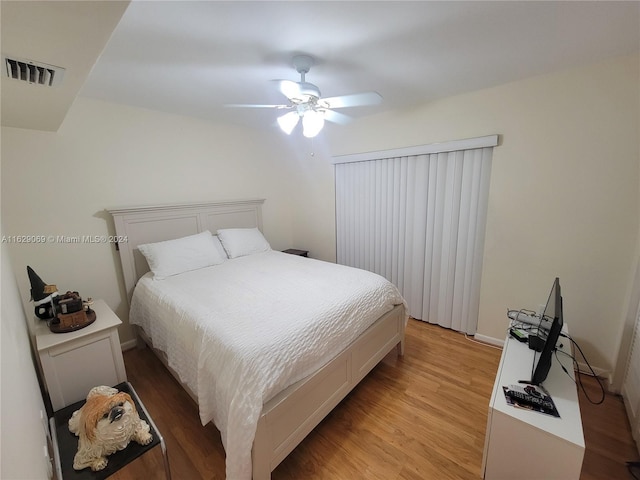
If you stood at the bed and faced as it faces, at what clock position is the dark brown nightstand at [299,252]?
The dark brown nightstand is roughly at 8 o'clock from the bed.

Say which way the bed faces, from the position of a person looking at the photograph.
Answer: facing the viewer and to the right of the viewer

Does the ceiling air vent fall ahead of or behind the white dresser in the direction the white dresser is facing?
ahead

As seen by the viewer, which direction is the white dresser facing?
to the viewer's left

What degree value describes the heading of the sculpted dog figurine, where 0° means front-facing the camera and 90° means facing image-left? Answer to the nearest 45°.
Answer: approximately 315°

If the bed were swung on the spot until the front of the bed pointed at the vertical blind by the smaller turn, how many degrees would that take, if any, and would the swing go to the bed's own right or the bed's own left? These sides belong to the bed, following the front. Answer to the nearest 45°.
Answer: approximately 90° to the bed's own left

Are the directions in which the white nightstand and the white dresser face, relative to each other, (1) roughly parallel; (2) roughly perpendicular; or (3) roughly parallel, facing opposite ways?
roughly perpendicular
